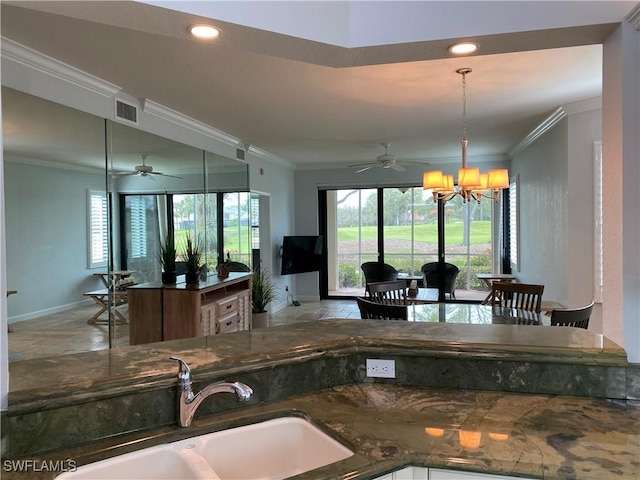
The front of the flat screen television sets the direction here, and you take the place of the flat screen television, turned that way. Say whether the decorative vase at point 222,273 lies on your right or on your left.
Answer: on your right

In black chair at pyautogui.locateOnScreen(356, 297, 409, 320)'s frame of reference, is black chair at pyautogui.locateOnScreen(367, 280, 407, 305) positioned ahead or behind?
ahead

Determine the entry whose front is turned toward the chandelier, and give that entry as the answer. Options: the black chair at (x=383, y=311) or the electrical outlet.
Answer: the black chair

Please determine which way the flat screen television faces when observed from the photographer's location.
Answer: facing the viewer and to the right of the viewer

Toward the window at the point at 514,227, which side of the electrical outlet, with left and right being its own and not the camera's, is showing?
back

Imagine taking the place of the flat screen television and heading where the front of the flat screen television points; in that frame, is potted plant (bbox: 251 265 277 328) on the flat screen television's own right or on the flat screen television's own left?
on the flat screen television's own right

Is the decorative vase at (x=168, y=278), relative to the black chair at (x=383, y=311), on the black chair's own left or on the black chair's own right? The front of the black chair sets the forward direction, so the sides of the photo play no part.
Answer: on the black chair's own left

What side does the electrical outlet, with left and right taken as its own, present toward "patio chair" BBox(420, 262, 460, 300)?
back

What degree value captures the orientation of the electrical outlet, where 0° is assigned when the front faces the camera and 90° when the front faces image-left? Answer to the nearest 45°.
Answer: approximately 0°

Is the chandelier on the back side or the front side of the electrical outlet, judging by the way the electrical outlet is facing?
on the back side

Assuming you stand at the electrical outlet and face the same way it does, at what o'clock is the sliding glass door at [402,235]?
The sliding glass door is roughly at 6 o'clock from the electrical outlet.

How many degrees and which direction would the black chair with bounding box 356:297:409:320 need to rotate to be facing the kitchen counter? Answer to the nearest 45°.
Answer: approximately 135° to its right

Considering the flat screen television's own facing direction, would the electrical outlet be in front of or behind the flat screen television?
in front

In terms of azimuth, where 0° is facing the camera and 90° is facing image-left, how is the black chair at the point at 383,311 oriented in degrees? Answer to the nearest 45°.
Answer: approximately 225°

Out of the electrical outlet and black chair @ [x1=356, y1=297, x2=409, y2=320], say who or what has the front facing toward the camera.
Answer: the electrical outlet
